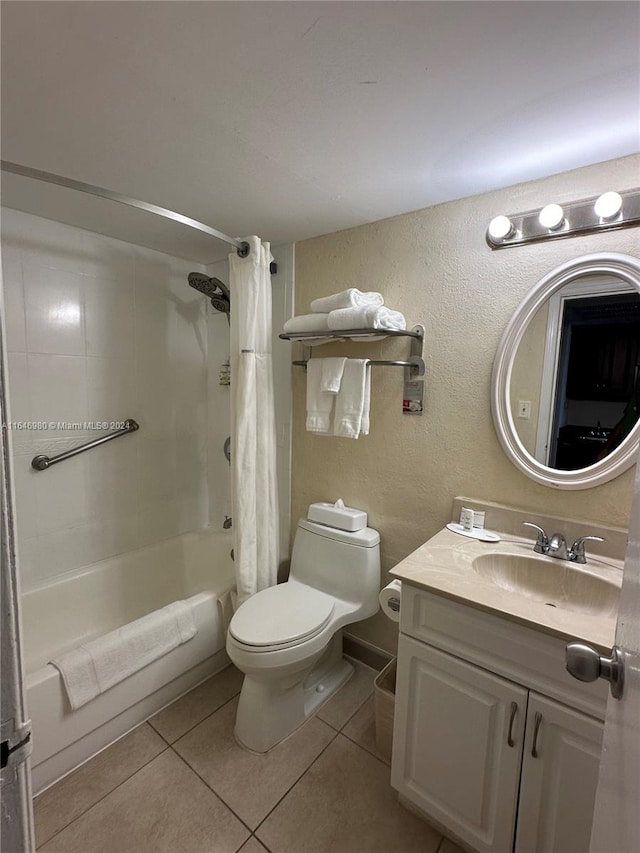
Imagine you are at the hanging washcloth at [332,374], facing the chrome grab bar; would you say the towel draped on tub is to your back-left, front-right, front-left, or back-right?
front-left

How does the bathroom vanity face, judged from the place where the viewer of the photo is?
facing the viewer and to the left of the viewer

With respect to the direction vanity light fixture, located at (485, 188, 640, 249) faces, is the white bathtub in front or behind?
in front

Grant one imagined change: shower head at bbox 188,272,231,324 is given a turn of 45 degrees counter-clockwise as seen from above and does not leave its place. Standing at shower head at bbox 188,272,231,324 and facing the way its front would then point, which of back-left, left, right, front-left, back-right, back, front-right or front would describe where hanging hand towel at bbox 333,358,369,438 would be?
front-left

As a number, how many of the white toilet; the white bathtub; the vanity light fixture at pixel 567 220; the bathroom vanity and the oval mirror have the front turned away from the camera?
0

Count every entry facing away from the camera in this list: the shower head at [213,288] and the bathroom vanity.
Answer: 0

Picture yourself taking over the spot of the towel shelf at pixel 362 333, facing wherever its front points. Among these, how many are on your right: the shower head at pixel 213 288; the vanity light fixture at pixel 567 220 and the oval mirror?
1

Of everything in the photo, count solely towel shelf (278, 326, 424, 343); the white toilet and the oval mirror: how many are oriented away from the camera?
0

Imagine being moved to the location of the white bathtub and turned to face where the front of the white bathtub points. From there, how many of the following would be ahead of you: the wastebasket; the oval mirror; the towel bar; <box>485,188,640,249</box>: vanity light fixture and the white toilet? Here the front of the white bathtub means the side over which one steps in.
5

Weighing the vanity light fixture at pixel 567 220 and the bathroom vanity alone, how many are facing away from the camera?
0

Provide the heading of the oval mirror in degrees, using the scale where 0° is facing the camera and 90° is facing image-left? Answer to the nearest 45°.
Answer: approximately 45°

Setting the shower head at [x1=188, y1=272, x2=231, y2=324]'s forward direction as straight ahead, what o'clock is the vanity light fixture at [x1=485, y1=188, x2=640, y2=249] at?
The vanity light fixture is roughly at 9 o'clock from the shower head.
